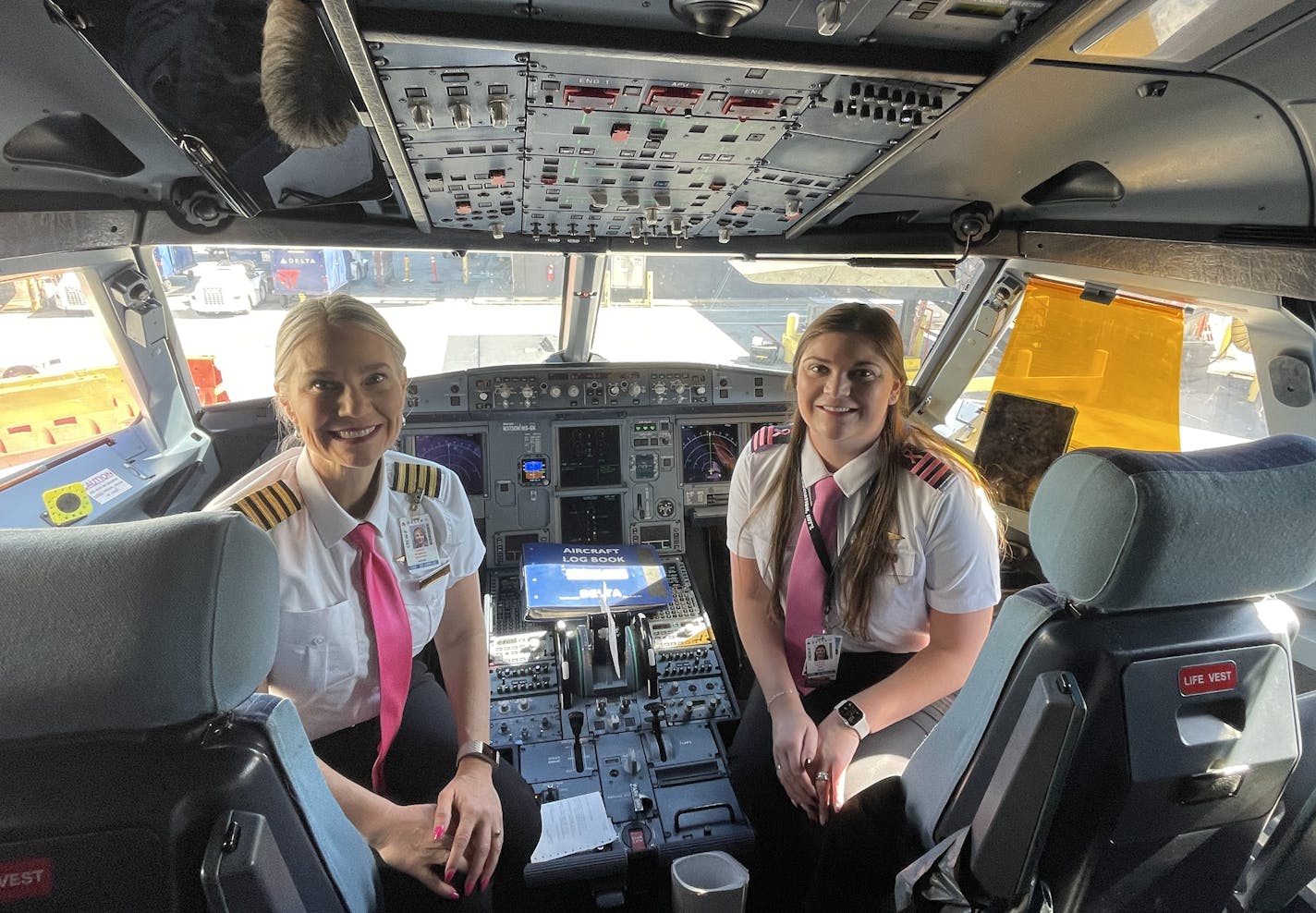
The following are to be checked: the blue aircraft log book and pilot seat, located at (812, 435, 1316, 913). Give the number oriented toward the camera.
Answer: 1

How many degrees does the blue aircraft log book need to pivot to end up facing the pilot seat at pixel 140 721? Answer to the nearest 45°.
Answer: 0° — it already faces it

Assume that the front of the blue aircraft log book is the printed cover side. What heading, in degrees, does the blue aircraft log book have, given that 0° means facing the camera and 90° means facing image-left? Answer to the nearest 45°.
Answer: approximately 0°

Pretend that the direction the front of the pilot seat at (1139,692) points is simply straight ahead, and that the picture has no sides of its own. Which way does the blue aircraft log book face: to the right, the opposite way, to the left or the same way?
the opposite way

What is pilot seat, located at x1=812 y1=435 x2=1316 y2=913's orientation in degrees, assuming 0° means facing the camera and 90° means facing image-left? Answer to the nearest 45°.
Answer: approximately 135°

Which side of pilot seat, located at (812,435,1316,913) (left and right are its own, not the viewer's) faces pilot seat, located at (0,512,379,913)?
left
